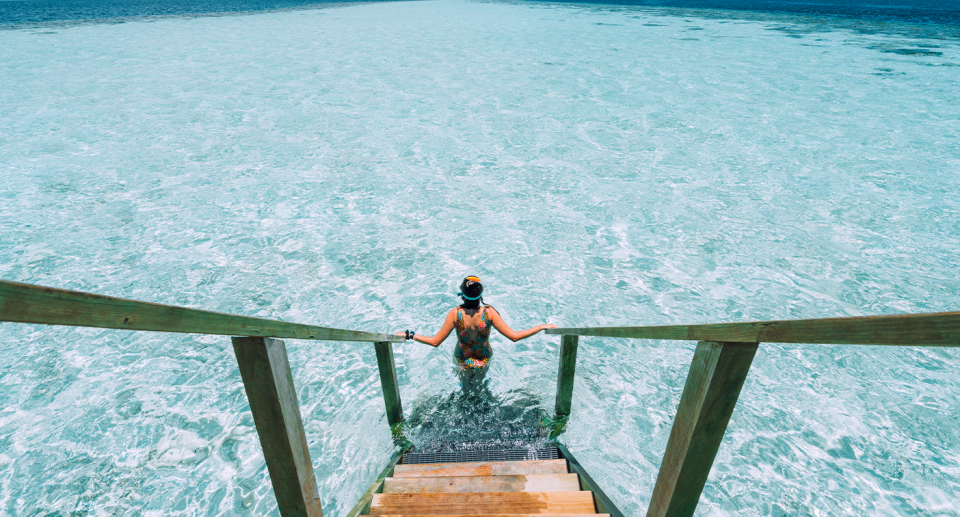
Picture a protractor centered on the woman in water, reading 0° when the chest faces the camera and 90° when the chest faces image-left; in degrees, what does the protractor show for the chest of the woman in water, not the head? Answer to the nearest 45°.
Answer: approximately 180°

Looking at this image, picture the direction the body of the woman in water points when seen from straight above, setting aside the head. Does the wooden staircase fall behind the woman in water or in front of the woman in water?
behind

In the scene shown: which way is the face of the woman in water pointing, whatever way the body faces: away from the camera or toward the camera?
away from the camera
